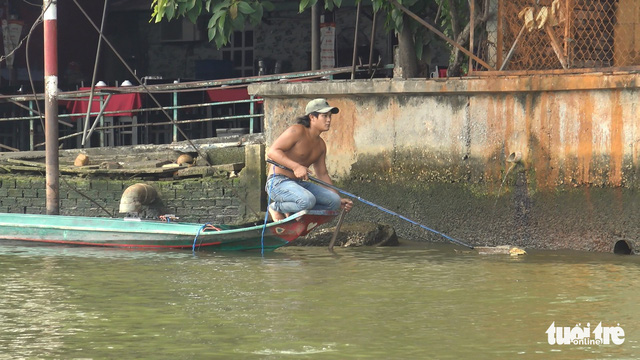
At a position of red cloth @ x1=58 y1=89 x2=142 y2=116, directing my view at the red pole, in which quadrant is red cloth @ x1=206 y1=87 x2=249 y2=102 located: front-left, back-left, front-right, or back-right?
back-left

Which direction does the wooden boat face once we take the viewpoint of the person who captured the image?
facing to the right of the viewer

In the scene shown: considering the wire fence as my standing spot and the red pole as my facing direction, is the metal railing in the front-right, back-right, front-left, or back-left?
front-right

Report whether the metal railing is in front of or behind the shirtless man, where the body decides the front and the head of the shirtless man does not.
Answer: behind

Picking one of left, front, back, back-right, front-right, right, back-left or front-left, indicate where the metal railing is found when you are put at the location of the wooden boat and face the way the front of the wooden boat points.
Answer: left

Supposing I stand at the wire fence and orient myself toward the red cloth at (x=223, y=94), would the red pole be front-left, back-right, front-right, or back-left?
front-left

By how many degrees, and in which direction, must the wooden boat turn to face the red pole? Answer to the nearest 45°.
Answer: approximately 135° to its left

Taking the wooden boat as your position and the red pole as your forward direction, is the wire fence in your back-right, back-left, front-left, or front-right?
back-right

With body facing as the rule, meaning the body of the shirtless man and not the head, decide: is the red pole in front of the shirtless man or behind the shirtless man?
behind

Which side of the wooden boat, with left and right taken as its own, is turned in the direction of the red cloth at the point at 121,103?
left

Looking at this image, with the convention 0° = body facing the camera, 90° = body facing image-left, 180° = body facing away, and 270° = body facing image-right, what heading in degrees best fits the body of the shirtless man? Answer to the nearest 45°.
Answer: approximately 315°
